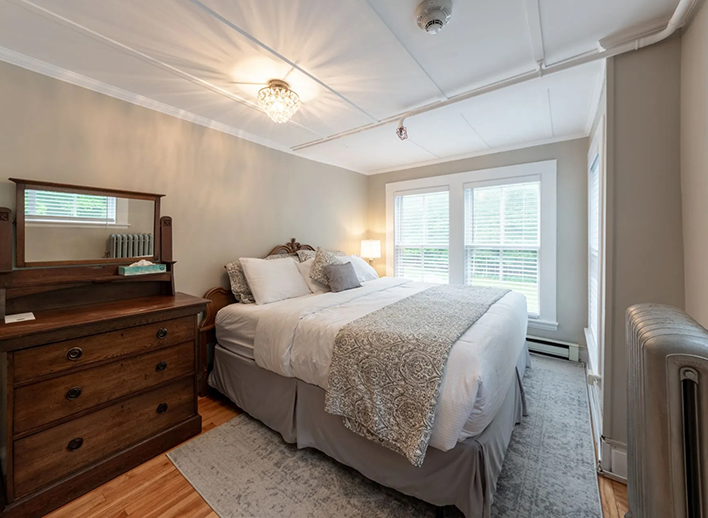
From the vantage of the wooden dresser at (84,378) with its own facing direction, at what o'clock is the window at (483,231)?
The window is roughly at 11 o'clock from the wooden dresser.

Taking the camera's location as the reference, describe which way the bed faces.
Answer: facing the viewer and to the right of the viewer

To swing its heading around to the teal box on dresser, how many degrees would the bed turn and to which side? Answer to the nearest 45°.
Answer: approximately 135° to its right

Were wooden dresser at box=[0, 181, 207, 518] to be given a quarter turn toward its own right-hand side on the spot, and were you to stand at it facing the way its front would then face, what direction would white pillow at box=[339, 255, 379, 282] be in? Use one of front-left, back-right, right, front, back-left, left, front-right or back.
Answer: back-left

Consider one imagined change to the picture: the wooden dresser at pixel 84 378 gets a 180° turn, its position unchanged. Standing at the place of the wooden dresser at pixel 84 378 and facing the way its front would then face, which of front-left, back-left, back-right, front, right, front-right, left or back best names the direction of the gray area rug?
back

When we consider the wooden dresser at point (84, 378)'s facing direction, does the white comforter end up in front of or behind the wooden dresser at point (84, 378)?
in front

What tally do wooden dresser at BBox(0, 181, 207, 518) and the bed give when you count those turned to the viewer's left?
0
